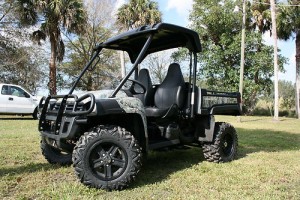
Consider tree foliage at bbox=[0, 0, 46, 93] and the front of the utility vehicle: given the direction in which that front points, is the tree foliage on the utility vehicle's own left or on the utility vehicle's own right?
on the utility vehicle's own right

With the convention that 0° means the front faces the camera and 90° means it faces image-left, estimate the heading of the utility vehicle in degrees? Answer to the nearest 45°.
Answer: approximately 45°

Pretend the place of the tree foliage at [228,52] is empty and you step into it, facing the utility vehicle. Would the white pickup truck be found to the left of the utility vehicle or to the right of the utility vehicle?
right

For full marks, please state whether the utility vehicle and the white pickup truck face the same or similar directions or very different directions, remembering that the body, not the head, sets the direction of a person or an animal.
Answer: very different directions

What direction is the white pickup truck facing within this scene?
to the viewer's right

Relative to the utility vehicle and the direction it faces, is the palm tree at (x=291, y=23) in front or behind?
behind

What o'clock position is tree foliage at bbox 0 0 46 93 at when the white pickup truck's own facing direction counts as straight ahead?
The tree foliage is roughly at 9 o'clock from the white pickup truck.

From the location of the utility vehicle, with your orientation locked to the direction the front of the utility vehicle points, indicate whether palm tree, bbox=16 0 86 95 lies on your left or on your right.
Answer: on your right
